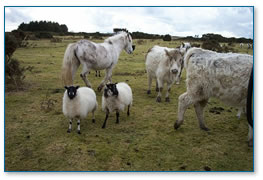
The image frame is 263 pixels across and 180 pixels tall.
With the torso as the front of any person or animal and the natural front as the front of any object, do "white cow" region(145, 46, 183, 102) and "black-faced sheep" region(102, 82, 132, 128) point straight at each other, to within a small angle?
no

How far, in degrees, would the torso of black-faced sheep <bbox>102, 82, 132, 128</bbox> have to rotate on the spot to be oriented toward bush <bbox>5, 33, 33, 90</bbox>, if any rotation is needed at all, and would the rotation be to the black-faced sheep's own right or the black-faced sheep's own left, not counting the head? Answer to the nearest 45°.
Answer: approximately 90° to the black-faced sheep's own right

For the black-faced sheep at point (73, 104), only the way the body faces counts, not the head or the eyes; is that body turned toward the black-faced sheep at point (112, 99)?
no

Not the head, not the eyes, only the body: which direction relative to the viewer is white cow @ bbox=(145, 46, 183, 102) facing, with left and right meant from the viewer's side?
facing the viewer and to the right of the viewer

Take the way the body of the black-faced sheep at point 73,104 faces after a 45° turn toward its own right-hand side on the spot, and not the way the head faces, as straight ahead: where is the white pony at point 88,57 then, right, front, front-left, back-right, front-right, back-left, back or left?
right

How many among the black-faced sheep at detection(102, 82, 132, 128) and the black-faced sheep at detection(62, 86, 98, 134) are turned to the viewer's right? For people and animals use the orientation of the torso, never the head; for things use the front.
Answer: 0

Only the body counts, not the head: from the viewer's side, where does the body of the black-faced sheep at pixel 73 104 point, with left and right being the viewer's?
facing the viewer and to the left of the viewer

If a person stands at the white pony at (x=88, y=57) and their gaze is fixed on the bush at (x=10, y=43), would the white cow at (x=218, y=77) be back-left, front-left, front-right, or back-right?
back-left

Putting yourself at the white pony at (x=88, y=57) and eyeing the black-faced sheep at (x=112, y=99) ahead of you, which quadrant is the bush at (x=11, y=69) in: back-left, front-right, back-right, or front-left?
back-right
